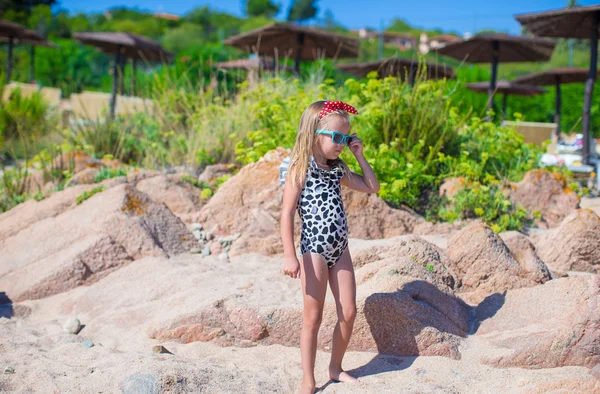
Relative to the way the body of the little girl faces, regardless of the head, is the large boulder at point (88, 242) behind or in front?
behind

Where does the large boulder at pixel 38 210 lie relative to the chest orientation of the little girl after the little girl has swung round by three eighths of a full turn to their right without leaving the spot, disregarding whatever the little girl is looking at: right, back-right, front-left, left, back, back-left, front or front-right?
front-right

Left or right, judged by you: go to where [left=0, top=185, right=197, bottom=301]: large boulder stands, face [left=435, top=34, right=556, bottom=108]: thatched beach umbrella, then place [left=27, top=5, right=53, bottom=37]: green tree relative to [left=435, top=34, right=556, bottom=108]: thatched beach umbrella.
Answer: left

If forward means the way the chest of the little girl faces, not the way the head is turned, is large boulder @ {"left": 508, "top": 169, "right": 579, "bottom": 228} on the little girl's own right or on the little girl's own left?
on the little girl's own left

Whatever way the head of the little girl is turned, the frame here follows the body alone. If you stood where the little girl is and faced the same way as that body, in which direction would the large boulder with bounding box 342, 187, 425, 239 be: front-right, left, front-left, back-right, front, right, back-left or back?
back-left

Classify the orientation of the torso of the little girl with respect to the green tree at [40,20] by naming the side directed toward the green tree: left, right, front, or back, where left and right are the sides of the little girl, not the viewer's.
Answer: back

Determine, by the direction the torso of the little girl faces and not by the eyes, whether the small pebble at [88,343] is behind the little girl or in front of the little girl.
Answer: behind

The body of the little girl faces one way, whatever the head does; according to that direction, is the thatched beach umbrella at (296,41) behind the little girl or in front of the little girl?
behind

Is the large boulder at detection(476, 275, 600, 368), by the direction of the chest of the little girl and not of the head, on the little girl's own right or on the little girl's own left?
on the little girl's own left

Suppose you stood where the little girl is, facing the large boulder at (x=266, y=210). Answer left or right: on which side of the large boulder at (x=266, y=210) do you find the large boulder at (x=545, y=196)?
right

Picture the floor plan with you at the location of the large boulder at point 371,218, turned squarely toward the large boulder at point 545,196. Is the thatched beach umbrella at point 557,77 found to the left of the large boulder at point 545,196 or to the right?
left

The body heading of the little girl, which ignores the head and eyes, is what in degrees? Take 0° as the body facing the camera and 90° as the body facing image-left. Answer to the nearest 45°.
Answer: approximately 315°

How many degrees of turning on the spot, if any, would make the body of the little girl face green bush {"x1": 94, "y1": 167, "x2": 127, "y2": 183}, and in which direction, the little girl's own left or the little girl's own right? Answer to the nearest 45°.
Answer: approximately 180°

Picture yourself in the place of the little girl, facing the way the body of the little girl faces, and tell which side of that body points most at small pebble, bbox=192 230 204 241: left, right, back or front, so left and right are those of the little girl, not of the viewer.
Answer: back
